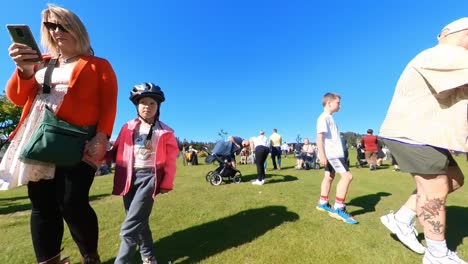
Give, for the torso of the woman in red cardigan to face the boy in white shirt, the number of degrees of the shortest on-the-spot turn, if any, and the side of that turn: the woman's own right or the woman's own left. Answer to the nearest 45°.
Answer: approximately 135° to the woman's own left

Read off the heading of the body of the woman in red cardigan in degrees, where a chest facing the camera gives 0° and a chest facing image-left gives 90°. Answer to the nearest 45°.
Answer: approximately 45°

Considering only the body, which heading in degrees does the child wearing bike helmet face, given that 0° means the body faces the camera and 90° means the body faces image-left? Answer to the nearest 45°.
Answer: approximately 0°

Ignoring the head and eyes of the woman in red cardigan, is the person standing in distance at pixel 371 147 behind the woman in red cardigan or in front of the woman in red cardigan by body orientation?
behind

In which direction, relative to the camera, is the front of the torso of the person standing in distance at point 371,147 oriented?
away from the camera

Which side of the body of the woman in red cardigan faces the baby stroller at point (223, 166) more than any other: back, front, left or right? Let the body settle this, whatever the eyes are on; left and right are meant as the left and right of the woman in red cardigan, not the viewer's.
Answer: back
